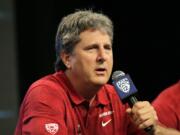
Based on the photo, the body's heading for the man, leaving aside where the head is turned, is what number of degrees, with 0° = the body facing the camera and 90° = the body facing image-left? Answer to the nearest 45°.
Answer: approximately 315°

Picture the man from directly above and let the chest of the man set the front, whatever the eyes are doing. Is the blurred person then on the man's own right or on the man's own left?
on the man's own left
